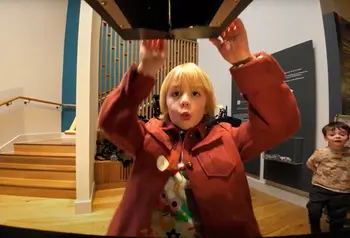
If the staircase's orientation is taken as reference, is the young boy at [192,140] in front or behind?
in front

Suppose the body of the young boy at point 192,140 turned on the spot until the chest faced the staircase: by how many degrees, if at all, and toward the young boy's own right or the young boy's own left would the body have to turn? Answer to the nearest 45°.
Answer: approximately 135° to the young boy's own right

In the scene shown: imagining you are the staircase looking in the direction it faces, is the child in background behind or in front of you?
in front

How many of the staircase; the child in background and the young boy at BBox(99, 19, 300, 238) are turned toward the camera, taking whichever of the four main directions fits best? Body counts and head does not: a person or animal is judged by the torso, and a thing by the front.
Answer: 3

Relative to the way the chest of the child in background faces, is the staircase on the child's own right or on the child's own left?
on the child's own right

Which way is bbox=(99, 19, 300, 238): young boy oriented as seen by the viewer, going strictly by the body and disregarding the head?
toward the camera

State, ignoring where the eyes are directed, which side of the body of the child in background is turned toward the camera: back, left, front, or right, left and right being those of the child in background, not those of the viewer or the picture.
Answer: front
